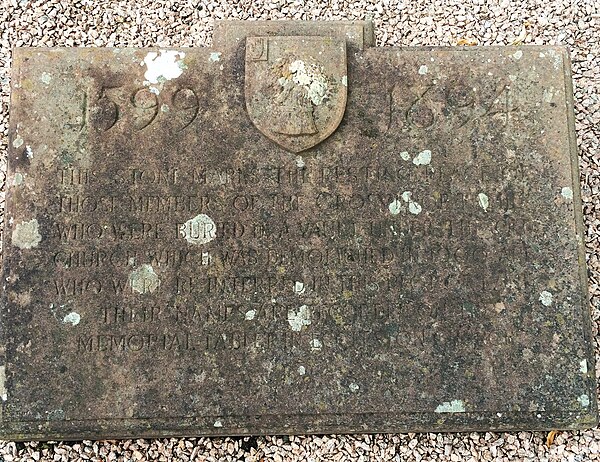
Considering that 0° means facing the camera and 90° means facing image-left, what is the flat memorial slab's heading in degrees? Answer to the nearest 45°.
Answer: approximately 0°
